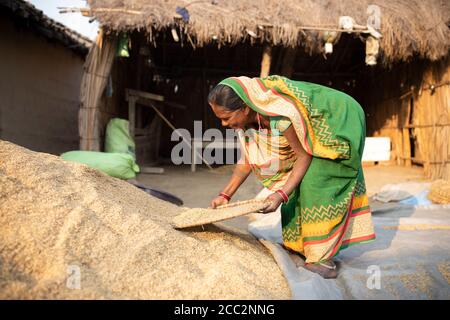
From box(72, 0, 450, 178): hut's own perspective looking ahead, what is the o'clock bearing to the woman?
The woman is roughly at 12 o'clock from the hut.

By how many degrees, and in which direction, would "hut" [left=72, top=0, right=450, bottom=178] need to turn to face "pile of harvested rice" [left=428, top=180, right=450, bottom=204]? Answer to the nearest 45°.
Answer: approximately 45° to its left

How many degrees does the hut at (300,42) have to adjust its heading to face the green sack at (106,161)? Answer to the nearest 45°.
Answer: approximately 45° to its right

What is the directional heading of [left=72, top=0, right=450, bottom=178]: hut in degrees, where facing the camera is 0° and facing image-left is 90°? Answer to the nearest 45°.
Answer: approximately 0°

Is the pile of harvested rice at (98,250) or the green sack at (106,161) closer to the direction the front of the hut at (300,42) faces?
the pile of harvested rice

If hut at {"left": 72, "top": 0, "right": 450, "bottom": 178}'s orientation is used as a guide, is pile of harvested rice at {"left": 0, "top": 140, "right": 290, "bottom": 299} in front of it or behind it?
in front

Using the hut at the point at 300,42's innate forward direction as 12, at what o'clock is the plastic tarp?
The plastic tarp is roughly at 12 o'clock from the hut.
